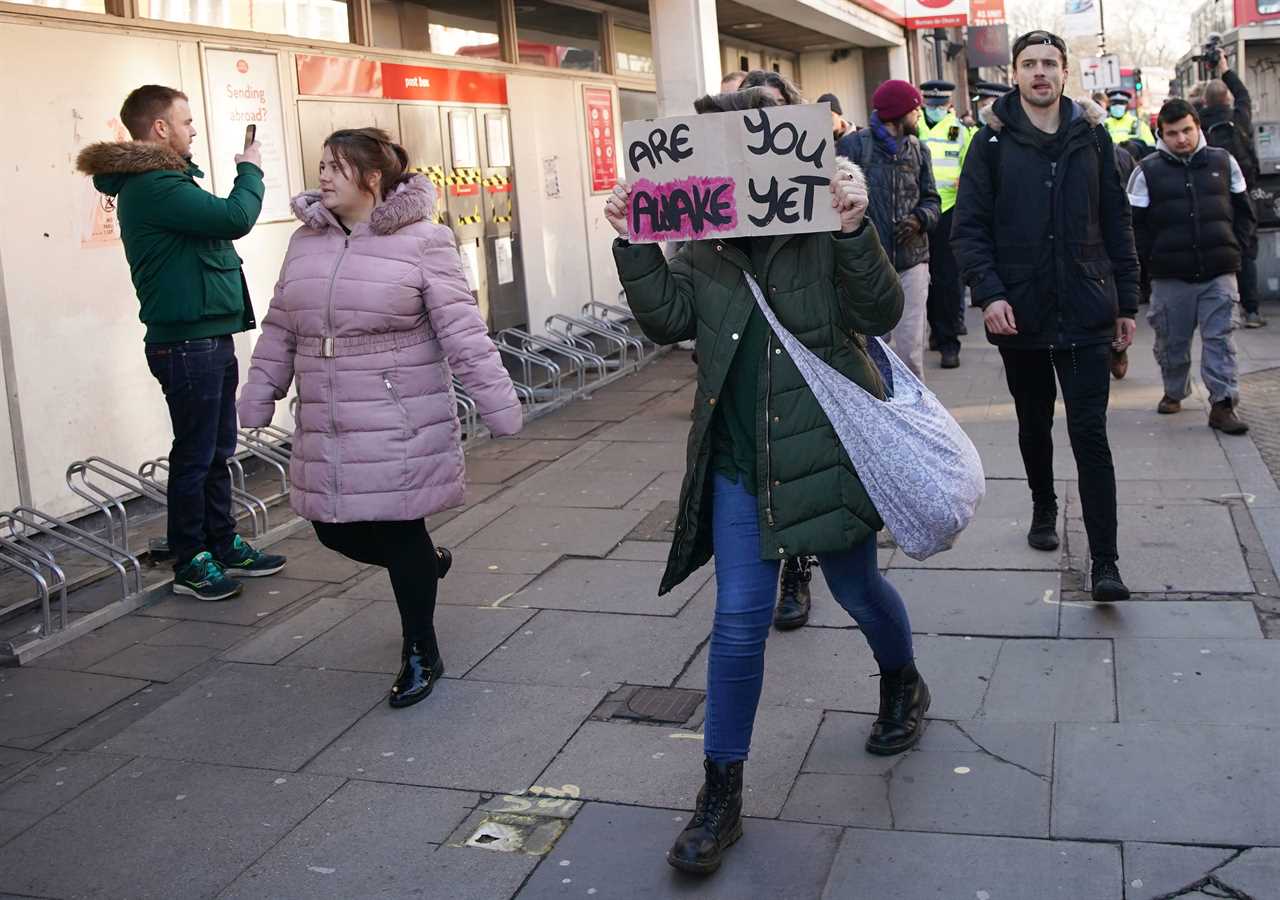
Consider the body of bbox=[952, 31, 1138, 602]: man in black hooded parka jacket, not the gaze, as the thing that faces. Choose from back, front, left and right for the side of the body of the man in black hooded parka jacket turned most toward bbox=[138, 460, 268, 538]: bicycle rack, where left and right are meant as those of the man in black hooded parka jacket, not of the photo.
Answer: right

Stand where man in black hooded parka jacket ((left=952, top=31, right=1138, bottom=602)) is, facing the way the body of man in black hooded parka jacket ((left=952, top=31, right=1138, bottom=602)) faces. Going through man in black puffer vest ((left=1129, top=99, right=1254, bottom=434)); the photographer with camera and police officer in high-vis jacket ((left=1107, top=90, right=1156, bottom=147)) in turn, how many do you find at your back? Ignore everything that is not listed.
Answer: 3

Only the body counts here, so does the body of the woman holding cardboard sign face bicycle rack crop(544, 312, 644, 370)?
no

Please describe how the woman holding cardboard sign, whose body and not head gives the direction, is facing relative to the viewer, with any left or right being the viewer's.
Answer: facing the viewer and to the left of the viewer

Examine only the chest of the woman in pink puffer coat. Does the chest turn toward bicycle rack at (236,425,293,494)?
no

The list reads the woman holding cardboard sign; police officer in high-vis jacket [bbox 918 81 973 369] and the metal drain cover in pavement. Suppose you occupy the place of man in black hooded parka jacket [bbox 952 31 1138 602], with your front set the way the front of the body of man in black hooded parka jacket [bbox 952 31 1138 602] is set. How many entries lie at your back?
1

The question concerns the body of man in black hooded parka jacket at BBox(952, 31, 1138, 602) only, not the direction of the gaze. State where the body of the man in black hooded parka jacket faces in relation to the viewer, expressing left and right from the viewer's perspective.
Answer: facing the viewer

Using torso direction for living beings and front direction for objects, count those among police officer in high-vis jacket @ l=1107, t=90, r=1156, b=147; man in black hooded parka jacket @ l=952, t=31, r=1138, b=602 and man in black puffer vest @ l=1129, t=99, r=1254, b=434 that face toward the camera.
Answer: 3

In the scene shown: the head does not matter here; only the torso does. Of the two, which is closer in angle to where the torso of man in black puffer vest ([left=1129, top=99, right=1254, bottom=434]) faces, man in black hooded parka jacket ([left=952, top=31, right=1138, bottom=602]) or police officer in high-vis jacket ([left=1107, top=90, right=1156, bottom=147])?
the man in black hooded parka jacket

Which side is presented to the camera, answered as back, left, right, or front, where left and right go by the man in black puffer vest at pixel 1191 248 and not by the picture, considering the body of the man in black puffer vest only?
front

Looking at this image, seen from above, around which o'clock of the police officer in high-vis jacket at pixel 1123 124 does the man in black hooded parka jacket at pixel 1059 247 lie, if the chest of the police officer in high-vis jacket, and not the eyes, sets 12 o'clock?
The man in black hooded parka jacket is roughly at 12 o'clock from the police officer in high-vis jacket.

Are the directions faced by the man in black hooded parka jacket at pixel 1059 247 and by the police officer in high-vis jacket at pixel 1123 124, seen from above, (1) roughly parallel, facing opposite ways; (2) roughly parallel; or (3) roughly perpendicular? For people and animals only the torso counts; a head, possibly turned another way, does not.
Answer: roughly parallel

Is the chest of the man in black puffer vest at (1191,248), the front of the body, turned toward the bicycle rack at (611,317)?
no
